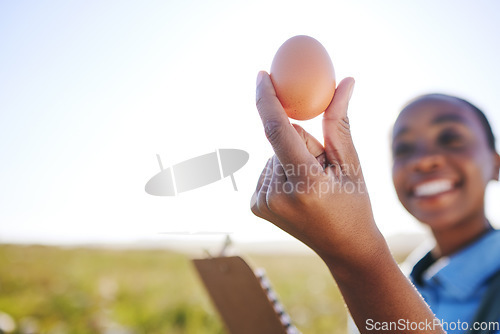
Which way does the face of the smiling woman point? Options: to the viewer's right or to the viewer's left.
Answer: to the viewer's left

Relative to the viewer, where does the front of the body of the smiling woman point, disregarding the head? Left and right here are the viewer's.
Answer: facing the viewer and to the left of the viewer
